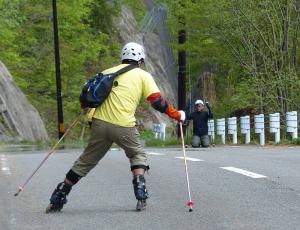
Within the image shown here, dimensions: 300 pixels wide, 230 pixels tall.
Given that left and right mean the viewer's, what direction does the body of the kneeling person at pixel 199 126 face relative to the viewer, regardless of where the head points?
facing the viewer

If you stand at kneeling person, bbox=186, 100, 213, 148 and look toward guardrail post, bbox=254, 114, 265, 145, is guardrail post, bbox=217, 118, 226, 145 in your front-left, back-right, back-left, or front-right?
front-left

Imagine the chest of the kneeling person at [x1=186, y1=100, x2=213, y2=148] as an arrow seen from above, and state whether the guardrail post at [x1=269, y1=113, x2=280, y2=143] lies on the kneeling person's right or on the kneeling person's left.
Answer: on the kneeling person's left

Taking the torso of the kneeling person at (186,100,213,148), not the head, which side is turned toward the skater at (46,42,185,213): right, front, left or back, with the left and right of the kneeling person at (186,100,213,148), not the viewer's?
front

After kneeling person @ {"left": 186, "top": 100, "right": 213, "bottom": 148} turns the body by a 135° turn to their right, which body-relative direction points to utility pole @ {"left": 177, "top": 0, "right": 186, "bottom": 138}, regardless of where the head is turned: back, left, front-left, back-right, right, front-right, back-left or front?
front-right

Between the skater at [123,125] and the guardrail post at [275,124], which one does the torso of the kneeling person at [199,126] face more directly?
the skater
